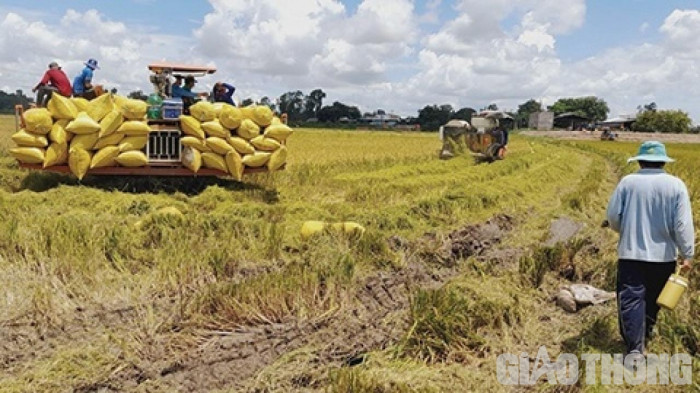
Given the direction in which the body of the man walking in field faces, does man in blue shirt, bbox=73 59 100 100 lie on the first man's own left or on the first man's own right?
on the first man's own left

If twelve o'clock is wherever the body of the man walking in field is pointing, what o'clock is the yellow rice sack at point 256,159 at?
The yellow rice sack is roughly at 10 o'clock from the man walking in field.

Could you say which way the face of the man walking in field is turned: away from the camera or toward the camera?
away from the camera

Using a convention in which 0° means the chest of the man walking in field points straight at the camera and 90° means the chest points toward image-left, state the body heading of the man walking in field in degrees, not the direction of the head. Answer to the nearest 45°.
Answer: approximately 180°

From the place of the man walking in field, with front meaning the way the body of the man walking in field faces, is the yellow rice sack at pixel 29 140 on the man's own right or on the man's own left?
on the man's own left

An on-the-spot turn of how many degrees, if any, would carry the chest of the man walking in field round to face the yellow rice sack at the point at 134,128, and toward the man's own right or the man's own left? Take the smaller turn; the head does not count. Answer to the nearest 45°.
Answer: approximately 90° to the man's own left

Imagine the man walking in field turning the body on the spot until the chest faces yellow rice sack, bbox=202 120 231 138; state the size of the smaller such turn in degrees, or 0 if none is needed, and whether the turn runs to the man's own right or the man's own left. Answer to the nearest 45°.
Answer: approximately 45° to the man's own left

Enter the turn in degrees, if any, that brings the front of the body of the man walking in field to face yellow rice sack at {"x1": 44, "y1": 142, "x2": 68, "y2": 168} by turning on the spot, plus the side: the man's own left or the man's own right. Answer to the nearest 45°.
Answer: approximately 90° to the man's own left

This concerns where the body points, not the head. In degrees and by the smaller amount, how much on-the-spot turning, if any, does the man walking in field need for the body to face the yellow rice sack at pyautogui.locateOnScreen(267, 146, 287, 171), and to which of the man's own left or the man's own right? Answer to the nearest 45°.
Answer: approximately 45° to the man's own left

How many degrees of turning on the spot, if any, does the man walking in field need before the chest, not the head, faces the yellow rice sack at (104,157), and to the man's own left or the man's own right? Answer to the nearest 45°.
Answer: approximately 90° to the man's own left

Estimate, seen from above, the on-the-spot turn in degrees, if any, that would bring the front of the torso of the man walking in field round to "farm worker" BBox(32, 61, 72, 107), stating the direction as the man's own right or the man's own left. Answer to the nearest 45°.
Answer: approximately 90° to the man's own left

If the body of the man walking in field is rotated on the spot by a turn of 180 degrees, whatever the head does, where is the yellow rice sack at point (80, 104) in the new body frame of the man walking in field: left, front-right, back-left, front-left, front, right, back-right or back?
right

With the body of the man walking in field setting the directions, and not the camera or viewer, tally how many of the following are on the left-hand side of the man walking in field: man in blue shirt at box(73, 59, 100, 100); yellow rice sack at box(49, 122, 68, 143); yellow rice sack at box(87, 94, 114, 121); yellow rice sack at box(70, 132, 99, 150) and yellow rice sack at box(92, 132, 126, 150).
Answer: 5
